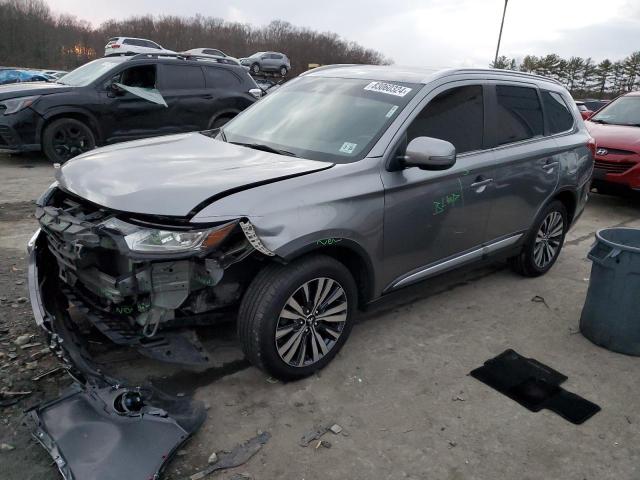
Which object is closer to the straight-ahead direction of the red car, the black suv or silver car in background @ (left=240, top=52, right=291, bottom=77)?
the black suv

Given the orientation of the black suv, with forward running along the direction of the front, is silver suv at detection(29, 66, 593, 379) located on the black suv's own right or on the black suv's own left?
on the black suv's own left

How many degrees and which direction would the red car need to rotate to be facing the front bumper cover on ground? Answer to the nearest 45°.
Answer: approximately 45° to its left

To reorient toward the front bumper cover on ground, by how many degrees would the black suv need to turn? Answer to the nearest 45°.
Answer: approximately 45° to its left

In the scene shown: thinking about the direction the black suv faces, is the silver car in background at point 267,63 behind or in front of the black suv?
behind

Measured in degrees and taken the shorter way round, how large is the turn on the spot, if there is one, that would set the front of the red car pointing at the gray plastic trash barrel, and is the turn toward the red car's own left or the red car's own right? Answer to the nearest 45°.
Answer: approximately 45° to the red car's own left

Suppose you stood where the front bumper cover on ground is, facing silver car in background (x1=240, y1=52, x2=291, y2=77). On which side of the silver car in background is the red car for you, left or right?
right

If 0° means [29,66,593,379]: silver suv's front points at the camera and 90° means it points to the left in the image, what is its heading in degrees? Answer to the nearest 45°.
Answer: approximately 45°

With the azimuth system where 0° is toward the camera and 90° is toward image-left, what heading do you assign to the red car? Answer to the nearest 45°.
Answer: approximately 45°

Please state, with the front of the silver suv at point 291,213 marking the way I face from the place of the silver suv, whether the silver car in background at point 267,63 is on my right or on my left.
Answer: on my right
